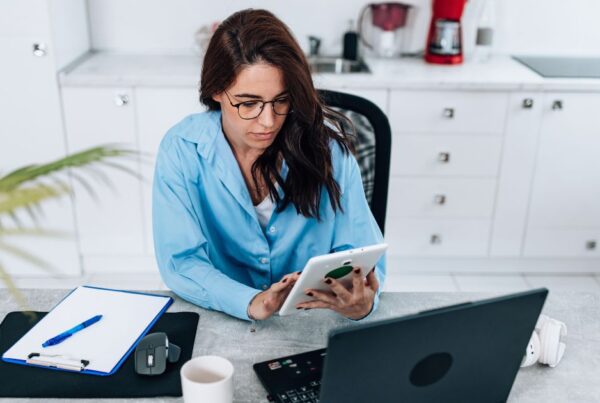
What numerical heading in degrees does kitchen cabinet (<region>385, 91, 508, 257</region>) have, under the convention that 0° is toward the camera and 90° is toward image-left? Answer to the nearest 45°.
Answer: approximately 0°

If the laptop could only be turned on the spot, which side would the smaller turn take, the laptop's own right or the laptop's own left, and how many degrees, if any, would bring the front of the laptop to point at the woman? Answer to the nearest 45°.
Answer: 0° — it already faces them

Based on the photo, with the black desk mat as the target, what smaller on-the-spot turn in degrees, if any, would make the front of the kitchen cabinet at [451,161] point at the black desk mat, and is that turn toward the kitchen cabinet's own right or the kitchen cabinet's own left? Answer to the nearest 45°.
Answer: approximately 45° to the kitchen cabinet's own right

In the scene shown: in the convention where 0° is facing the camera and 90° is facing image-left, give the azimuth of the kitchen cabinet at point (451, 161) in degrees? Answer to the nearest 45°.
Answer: approximately 0°

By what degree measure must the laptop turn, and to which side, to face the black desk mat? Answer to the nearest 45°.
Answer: approximately 45° to its left

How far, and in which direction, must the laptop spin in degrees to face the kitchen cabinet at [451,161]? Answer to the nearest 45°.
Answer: approximately 45° to its right

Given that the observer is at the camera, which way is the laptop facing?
facing away from the viewer and to the left of the viewer

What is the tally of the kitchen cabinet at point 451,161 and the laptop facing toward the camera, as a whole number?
1
